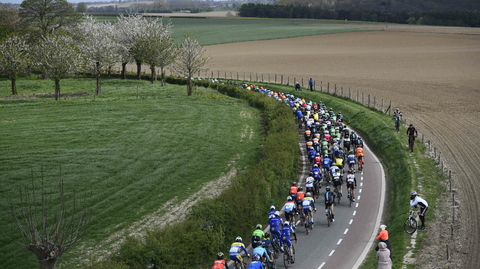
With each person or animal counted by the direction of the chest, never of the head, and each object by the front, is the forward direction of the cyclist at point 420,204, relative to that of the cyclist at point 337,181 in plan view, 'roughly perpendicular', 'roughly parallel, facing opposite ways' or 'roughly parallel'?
roughly perpendicular

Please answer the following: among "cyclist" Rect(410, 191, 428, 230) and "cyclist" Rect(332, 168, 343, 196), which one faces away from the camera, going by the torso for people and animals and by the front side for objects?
"cyclist" Rect(332, 168, 343, 196)

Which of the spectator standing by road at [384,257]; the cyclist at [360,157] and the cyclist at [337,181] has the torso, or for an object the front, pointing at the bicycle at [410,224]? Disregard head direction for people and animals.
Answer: the spectator standing by road

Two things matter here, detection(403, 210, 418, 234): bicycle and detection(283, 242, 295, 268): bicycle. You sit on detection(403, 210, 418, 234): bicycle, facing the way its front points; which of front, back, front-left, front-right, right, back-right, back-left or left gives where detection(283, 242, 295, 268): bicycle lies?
front

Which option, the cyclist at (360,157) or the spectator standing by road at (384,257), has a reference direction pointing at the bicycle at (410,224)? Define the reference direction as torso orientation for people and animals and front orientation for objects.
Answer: the spectator standing by road

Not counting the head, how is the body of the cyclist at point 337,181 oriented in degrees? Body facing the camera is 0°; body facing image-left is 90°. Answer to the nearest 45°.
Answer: approximately 180°

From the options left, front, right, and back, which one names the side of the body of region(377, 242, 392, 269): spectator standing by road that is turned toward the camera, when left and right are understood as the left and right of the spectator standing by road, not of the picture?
back

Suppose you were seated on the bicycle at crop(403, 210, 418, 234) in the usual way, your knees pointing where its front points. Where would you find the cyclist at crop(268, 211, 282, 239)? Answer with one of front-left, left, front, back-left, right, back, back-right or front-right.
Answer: front

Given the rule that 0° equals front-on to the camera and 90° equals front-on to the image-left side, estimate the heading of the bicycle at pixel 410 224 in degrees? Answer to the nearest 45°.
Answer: approximately 45°

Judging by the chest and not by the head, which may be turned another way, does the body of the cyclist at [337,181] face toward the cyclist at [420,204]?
no

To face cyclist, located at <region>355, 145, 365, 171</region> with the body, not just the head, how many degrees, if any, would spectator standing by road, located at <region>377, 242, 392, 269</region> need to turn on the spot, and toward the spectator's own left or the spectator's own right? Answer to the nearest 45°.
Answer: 0° — they already face them

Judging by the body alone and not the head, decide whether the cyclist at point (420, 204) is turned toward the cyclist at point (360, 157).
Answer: no

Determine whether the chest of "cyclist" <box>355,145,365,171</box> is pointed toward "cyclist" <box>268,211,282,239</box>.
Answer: no

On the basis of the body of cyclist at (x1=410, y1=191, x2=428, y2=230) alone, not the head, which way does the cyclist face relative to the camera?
to the viewer's left

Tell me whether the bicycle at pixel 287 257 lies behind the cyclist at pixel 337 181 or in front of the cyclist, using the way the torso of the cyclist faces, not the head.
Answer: behind
